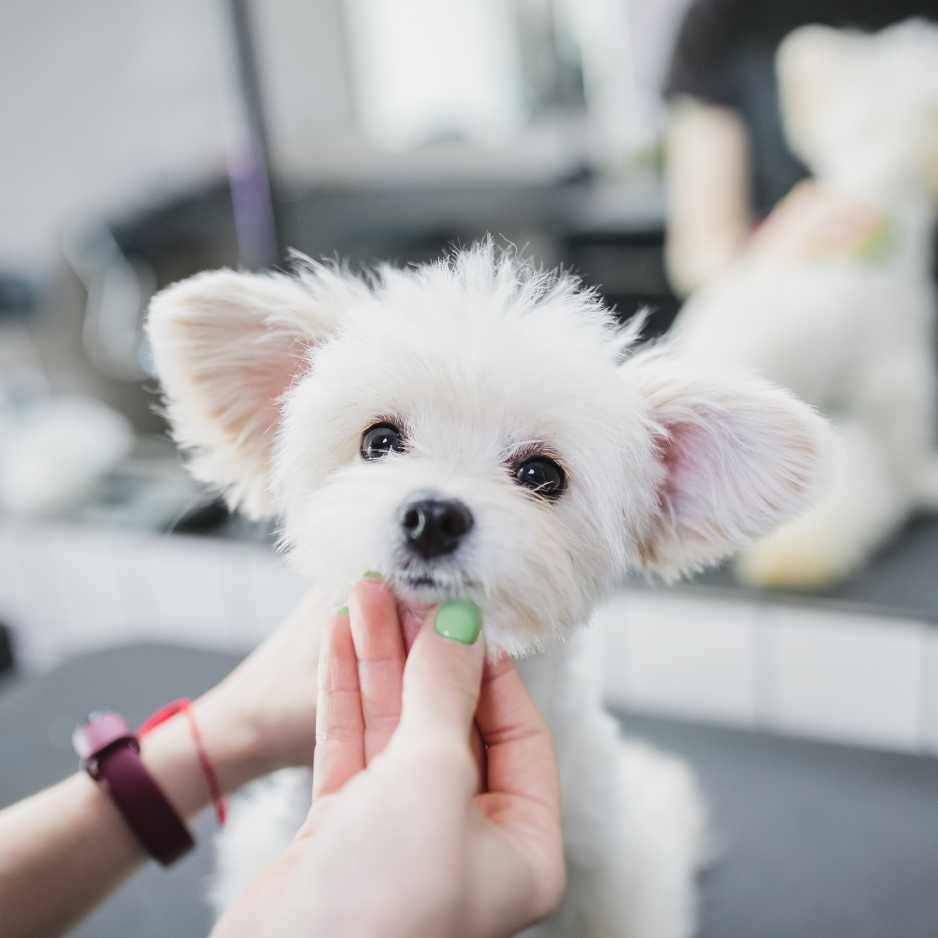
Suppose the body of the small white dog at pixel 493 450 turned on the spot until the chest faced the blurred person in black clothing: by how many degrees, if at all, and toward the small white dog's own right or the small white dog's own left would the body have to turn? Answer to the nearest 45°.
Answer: approximately 135° to the small white dog's own left

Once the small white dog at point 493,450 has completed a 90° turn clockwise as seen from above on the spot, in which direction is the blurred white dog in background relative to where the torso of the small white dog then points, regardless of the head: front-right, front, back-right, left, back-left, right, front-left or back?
back-right

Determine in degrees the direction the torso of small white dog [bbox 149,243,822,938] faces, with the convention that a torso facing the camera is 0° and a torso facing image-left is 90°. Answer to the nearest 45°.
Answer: approximately 0°
